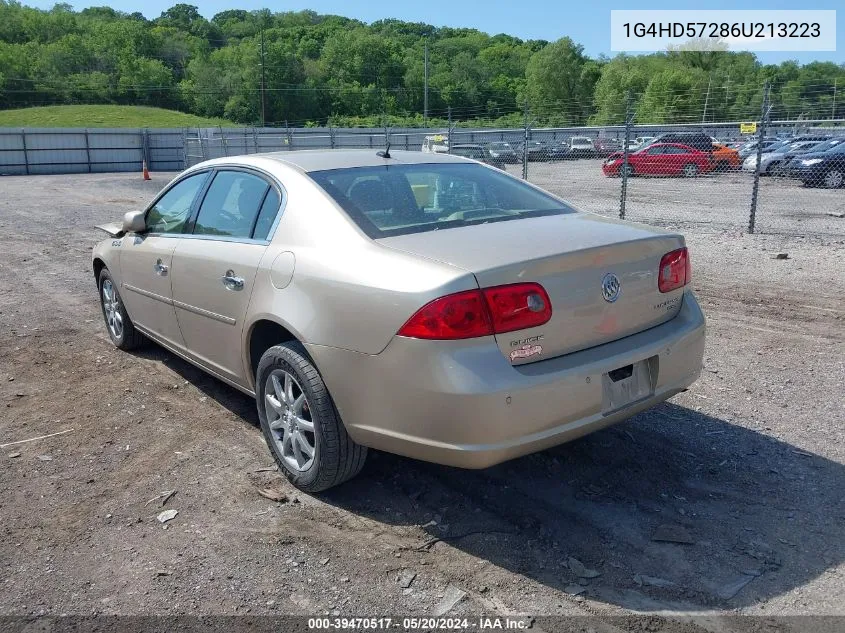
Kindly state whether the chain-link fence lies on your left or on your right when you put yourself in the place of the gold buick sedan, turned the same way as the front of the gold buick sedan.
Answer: on your right

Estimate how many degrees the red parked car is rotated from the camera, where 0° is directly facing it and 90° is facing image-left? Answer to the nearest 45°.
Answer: approximately 90°

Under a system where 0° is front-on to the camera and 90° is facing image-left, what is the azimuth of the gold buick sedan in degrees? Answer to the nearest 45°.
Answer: approximately 135°

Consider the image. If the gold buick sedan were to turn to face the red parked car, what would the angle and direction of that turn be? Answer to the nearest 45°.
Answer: approximately 45° to its right

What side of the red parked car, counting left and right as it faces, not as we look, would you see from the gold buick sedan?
left
